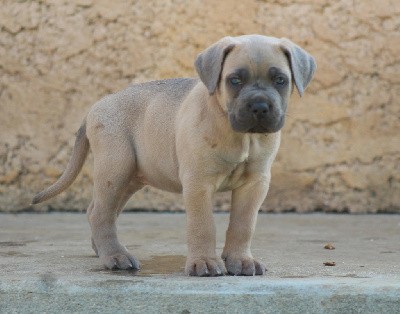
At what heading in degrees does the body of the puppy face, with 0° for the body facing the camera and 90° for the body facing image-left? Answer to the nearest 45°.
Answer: approximately 315°
